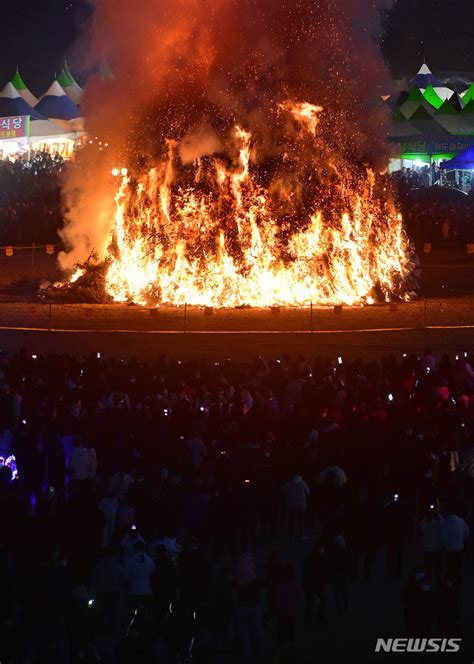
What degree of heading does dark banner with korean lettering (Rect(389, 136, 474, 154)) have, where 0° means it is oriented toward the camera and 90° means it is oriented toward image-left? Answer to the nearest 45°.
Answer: approximately 0°

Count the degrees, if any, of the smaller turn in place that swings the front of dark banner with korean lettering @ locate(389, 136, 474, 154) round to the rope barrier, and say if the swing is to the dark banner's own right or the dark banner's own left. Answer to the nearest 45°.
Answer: approximately 45° to the dark banner's own right

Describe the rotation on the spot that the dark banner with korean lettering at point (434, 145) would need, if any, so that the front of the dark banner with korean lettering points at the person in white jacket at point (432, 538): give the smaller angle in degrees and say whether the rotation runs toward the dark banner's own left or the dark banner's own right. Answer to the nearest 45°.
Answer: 0° — it already faces them

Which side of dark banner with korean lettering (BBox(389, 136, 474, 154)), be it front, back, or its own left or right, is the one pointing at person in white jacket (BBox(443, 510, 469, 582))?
front
